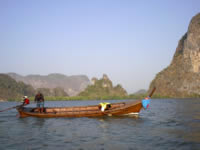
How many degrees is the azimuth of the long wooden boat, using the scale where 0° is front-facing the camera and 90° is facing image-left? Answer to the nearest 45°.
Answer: approximately 270°
